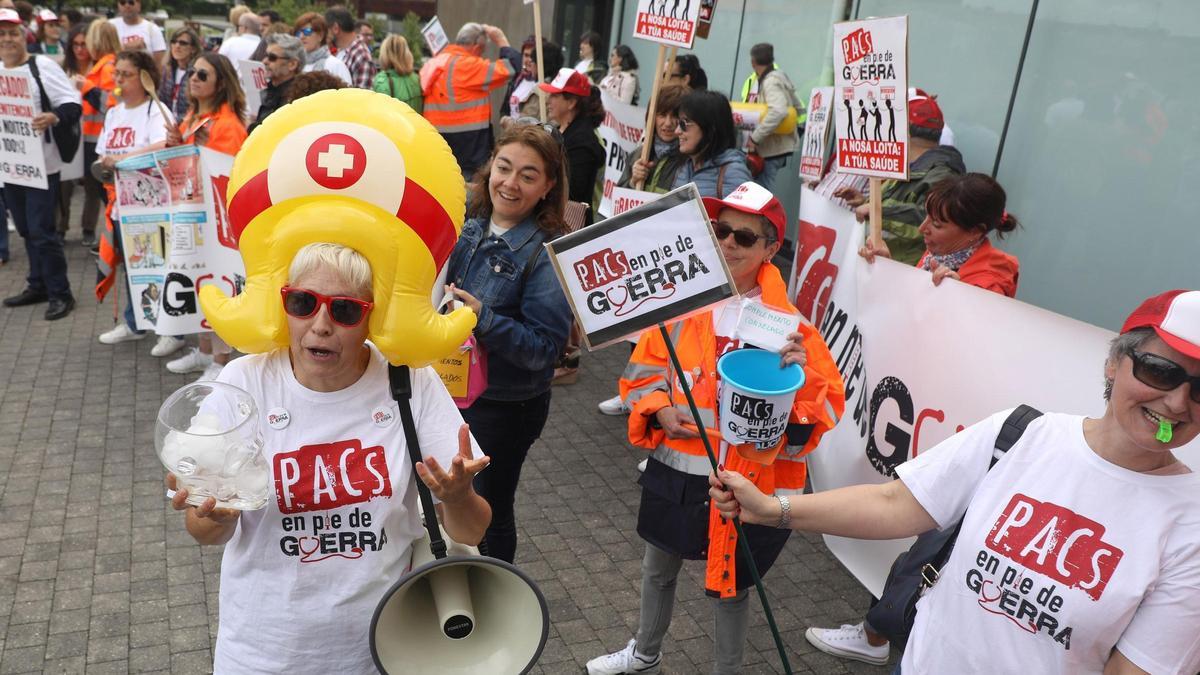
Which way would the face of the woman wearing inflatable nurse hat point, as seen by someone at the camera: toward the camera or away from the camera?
toward the camera

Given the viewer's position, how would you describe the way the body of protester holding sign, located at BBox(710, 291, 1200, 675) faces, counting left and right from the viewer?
facing the viewer

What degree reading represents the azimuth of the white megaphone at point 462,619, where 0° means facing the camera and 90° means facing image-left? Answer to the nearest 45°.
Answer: approximately 0°

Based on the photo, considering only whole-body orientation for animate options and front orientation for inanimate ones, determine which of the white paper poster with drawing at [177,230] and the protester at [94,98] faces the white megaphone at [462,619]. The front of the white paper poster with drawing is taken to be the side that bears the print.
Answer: the white paper poster with drawing

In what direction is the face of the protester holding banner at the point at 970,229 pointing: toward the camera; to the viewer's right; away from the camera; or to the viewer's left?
to the viewer's left

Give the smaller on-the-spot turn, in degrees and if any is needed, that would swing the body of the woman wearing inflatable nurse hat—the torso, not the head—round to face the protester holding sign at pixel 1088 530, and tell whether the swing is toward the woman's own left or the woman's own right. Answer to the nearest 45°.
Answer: approximately 45° to the woman's own left

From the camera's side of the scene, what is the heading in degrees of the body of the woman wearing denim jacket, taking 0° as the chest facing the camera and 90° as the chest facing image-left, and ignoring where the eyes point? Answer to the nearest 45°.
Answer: approximately 45°

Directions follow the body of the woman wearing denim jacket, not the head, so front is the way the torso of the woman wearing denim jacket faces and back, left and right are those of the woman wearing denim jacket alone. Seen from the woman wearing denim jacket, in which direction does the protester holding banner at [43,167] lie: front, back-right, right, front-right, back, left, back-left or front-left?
right

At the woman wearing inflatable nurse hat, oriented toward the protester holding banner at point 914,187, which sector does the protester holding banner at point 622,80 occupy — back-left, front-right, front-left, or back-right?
front-left

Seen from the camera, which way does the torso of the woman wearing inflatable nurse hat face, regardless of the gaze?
toward the camera

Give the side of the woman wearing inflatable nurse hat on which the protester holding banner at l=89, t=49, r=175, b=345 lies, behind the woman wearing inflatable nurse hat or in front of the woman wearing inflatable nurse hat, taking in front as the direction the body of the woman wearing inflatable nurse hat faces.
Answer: behind

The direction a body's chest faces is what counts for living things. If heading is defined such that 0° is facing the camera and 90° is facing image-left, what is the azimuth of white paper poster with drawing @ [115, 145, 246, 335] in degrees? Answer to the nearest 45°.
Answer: approximately 0°

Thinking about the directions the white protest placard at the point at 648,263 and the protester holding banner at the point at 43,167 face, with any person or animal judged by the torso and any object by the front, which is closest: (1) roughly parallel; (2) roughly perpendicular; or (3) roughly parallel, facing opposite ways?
roughly parallel
